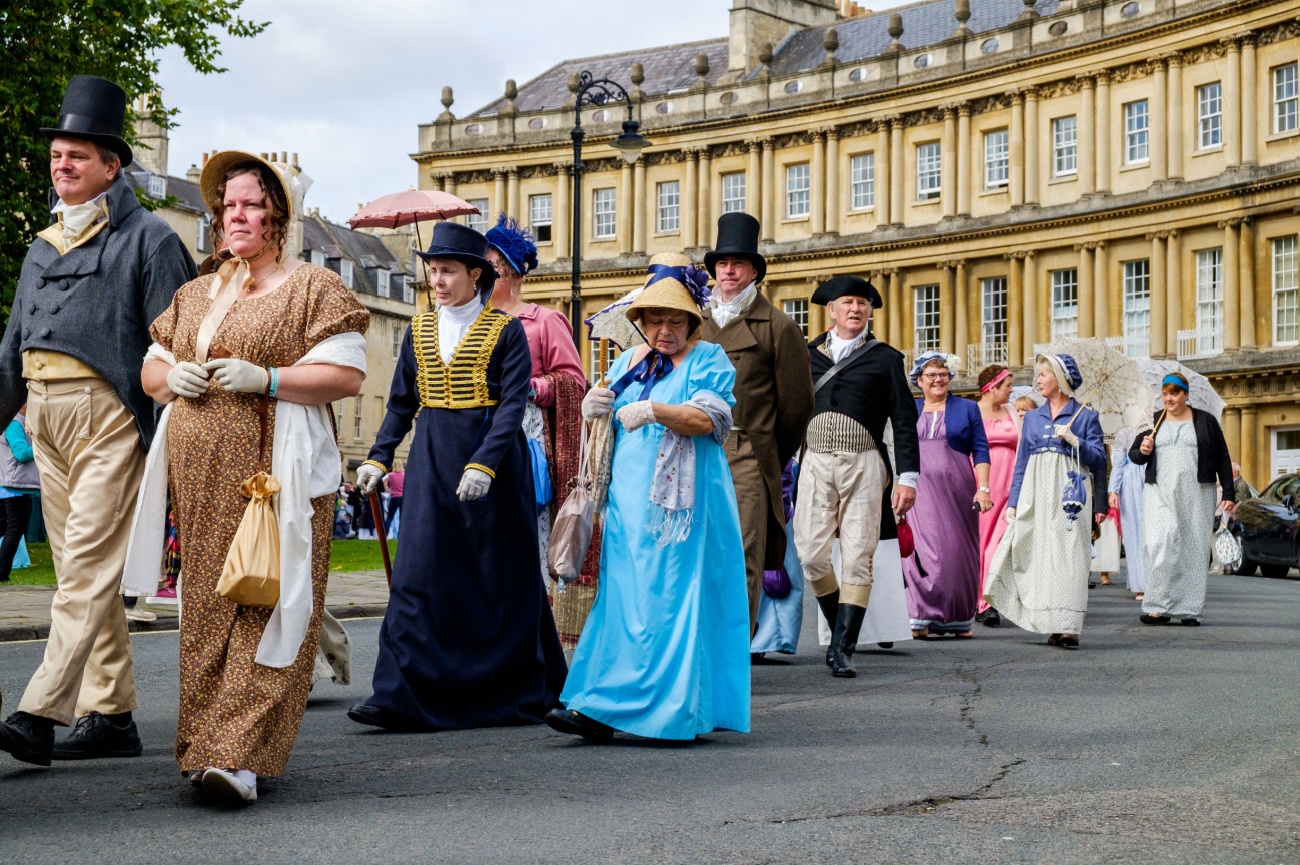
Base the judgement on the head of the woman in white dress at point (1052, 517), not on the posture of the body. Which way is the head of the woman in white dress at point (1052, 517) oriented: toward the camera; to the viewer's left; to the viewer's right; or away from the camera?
to the viewer's left

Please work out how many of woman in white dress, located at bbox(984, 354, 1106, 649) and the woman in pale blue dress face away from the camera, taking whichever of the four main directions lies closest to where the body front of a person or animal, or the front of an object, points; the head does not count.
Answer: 0

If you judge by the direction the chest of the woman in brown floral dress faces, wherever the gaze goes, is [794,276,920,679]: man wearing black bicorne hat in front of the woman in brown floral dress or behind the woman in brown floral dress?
behind

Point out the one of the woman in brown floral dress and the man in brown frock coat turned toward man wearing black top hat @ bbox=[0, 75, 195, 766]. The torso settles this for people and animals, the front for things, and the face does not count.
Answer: the man in brown frock coat

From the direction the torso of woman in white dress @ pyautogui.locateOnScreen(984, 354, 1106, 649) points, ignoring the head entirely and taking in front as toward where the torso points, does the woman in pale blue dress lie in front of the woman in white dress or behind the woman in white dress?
in front

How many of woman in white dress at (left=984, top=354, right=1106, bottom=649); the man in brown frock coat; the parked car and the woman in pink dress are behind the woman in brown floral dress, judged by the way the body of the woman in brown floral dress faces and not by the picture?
4

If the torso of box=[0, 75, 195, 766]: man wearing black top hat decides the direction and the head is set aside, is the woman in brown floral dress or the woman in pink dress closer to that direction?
the woman in brown floral dress

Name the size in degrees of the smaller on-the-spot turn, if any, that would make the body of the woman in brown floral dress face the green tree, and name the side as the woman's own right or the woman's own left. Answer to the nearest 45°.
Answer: approximately 135° to the woman's own right

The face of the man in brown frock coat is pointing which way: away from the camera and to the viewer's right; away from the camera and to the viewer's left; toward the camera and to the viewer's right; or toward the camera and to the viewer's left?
toward the camera and to the viewer's left

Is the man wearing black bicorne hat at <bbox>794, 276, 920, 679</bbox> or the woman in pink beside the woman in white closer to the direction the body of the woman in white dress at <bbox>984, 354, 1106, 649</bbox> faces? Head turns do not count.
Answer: the man wearing black bicorne hat
